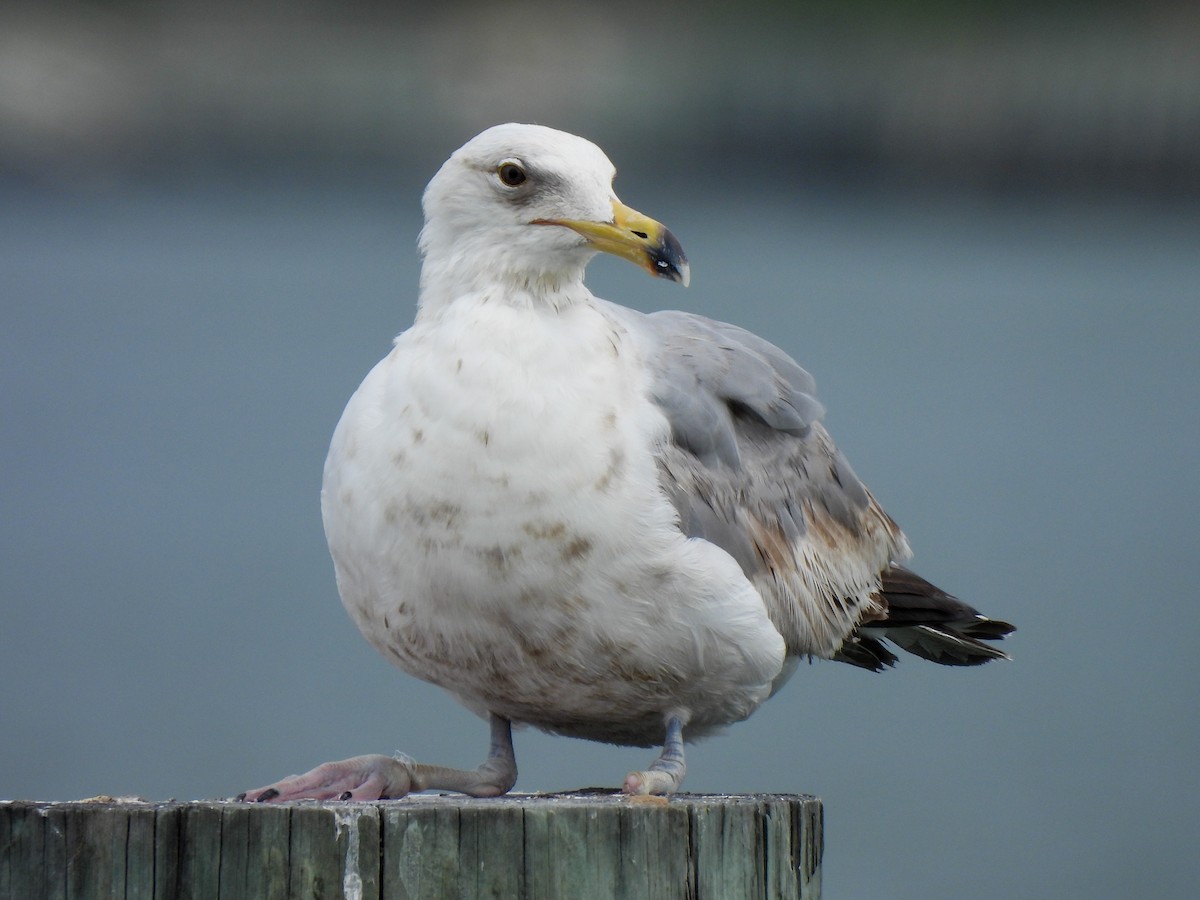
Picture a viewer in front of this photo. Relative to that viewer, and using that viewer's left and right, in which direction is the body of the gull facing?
facing the viewer and to the left of the viewer
